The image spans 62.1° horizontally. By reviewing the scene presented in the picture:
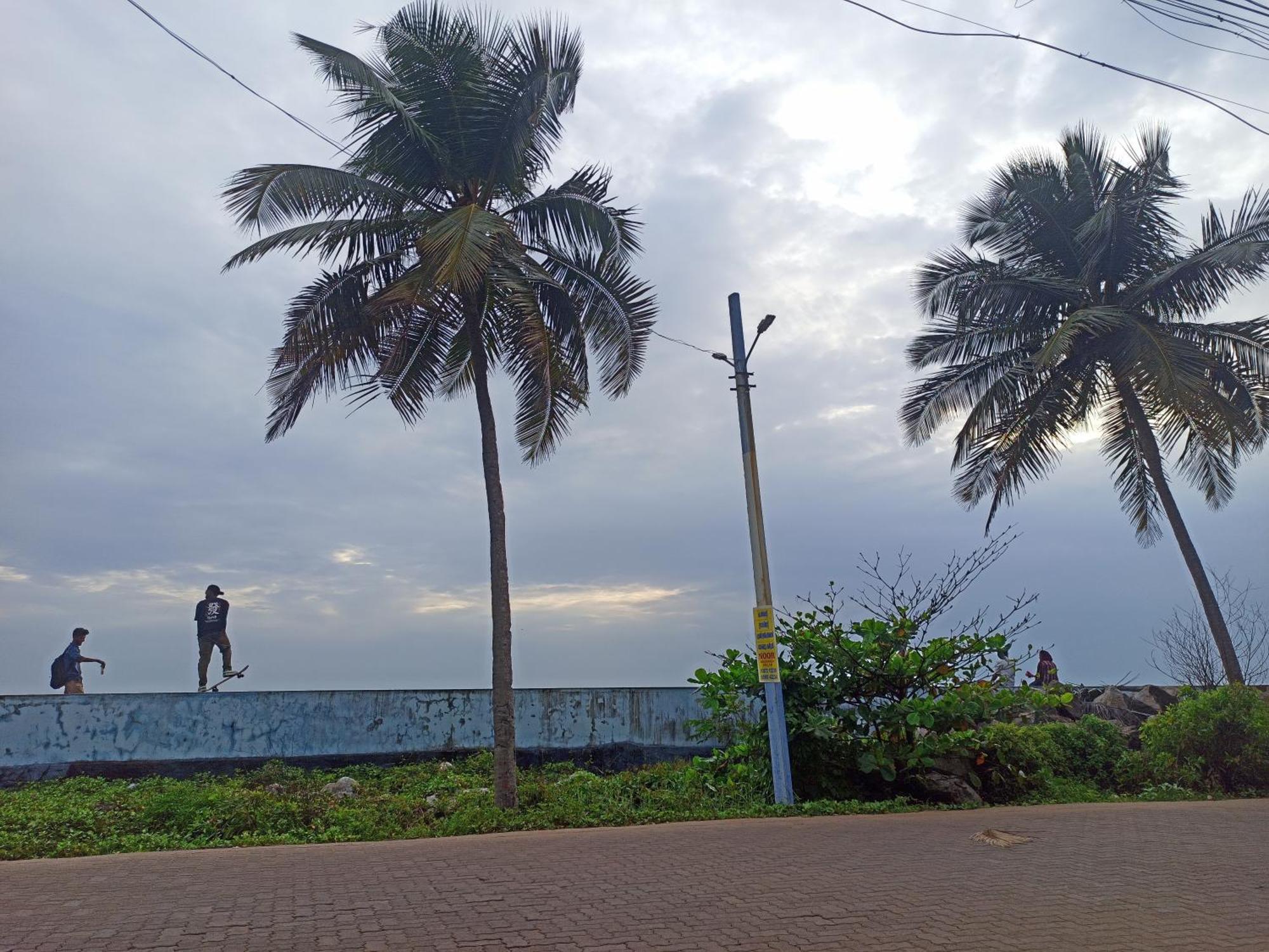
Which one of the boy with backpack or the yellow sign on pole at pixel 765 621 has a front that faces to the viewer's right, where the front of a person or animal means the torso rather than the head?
the boy with backpack

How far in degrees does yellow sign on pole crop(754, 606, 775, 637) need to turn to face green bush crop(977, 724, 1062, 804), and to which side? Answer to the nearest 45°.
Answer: approximately 135° to its left

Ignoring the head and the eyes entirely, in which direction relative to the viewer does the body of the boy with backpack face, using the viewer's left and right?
facing to the right of the viewer

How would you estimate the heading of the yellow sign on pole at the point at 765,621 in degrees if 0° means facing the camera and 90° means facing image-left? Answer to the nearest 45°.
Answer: approximately 0°

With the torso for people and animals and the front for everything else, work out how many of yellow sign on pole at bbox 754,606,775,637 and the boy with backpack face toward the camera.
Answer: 1

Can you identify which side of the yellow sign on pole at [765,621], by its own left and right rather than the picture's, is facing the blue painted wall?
right

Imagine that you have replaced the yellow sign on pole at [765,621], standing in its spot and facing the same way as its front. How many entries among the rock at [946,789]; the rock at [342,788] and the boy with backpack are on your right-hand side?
2

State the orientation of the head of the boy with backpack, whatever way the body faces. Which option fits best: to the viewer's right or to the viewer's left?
to the viewer's right

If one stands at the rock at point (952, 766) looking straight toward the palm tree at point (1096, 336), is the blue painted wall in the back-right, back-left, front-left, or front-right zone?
back-left

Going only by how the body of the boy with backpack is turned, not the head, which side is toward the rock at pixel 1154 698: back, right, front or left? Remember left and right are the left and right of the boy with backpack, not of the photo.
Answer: front

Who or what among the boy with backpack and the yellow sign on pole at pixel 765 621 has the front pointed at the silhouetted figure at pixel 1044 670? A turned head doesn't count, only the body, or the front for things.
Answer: the boy with backpack
